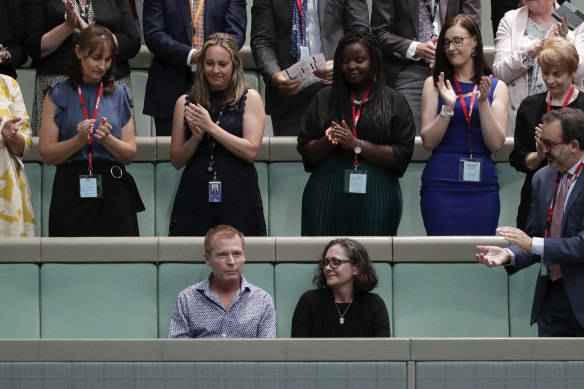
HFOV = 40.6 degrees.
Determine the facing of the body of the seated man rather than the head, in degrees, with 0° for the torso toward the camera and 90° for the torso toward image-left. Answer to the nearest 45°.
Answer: approximately 0°

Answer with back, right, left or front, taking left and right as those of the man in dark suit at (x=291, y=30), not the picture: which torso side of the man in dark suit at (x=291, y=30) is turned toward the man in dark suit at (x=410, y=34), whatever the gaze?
left

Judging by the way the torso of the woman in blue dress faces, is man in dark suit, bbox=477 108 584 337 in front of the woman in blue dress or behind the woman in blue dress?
in front

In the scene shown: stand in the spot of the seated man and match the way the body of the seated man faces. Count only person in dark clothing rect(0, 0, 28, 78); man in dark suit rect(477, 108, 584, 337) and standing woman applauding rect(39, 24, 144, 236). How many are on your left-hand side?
1
